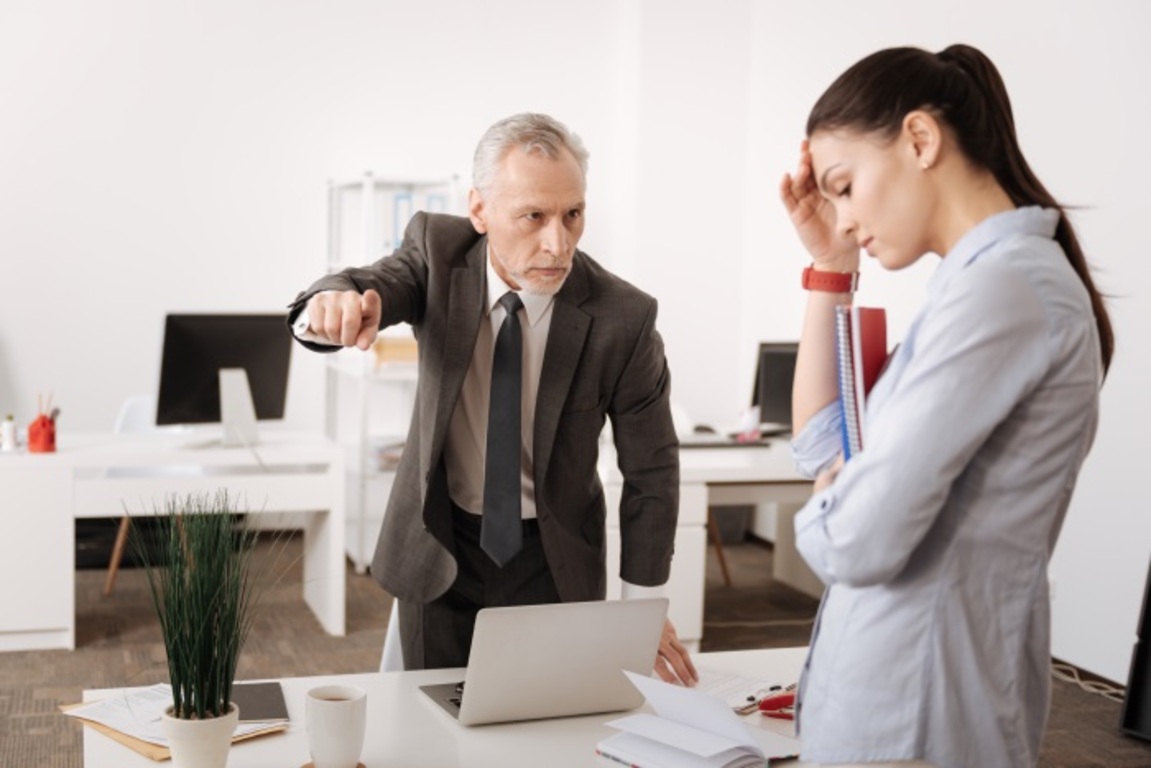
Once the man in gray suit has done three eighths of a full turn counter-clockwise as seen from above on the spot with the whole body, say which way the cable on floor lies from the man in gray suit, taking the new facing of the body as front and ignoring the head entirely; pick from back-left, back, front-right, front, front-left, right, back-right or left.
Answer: front

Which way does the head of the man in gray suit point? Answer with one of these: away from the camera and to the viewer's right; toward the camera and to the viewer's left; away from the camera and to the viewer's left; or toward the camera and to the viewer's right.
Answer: toward the camera and to the viewer's right

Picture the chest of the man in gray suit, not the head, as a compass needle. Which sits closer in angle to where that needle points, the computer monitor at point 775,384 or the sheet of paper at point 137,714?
the sheet of paper

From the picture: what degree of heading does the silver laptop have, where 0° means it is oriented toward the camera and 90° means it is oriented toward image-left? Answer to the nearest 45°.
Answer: approximately 135°

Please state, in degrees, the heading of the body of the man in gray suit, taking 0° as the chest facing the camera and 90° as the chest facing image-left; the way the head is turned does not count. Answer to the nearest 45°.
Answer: approximately 0°

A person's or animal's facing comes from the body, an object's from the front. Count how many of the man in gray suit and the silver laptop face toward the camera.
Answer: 1

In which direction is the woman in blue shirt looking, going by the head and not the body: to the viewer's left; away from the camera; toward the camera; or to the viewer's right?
to the viewer's left

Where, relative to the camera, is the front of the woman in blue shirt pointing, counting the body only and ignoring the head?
to the viewer's left
